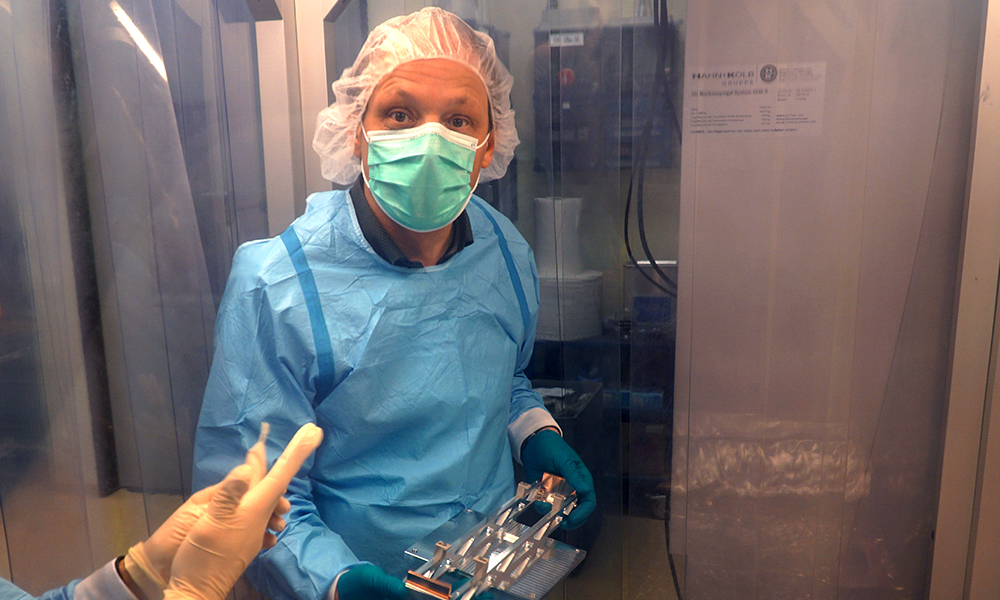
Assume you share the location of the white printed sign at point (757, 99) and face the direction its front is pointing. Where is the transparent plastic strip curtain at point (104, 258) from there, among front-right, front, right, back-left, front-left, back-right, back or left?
front-right

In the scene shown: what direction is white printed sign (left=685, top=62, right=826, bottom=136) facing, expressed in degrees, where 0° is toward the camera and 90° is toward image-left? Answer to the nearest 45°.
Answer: approximately 0°

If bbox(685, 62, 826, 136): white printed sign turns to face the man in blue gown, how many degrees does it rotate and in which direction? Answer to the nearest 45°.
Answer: approximately 45° to its right
